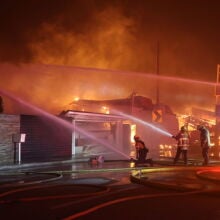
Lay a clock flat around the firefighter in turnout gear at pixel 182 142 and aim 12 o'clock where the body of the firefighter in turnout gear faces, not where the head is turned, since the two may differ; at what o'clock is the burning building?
The burning building is roughly at 1 o'clock from the firefighter in turnout gear.

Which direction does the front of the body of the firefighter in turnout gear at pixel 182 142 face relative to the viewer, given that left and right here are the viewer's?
facing away from the viewer and to the left of the viewer

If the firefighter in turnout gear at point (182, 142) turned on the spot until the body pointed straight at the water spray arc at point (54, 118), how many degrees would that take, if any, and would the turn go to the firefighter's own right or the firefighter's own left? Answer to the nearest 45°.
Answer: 0° — they already face it
